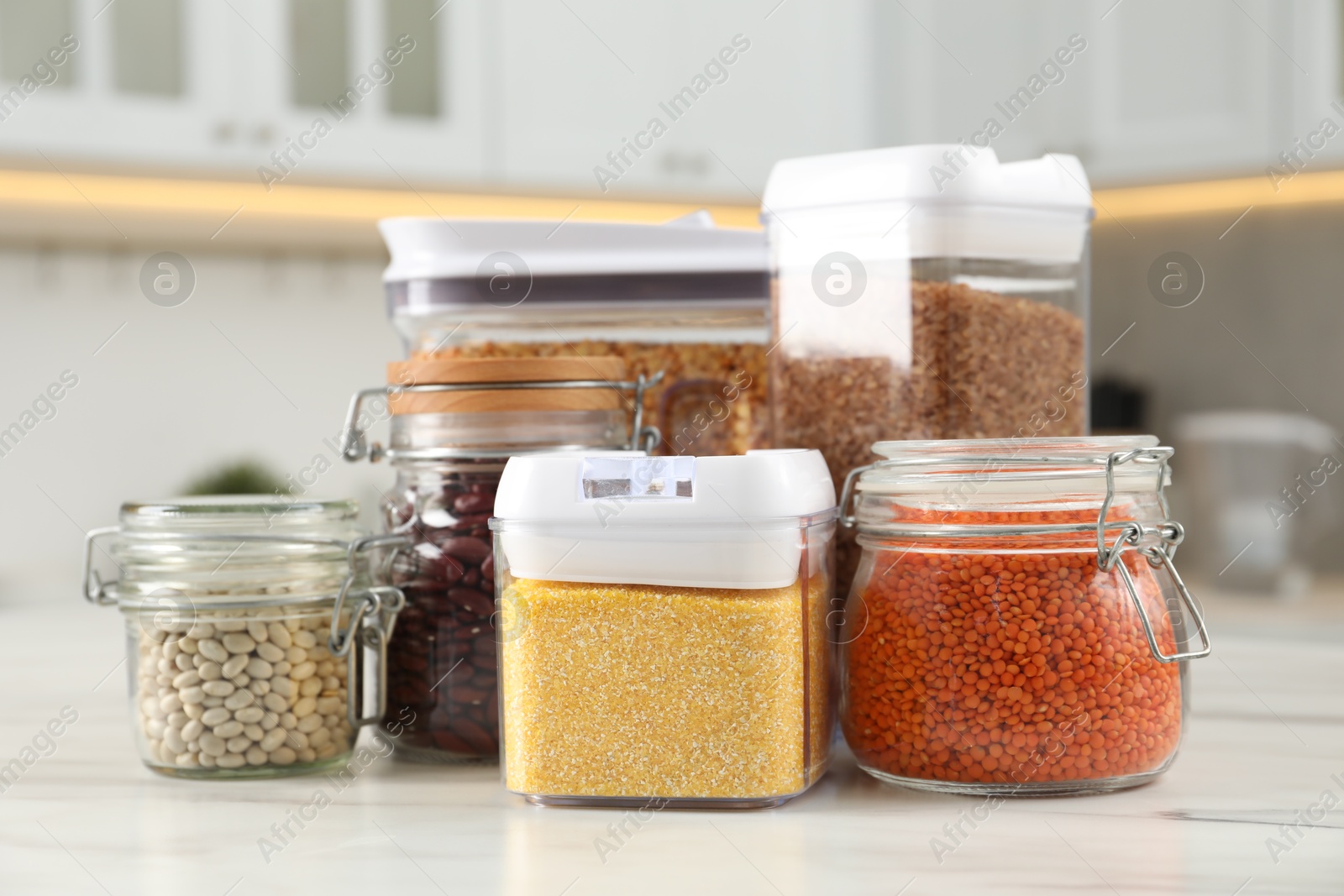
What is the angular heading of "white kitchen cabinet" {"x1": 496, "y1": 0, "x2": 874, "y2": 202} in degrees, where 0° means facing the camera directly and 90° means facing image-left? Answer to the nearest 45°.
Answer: approximately 0°

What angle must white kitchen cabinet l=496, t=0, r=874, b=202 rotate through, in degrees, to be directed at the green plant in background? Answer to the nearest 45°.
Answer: approximately 90° to its right

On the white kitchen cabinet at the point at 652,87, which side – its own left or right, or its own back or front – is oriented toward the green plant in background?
right

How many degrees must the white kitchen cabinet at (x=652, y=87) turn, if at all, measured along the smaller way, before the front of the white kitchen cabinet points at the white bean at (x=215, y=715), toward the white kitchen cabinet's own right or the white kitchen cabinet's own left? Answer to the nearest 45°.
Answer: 0° — it already faces it

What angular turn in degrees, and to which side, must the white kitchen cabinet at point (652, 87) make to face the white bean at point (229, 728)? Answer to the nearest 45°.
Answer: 0° — it already faces it

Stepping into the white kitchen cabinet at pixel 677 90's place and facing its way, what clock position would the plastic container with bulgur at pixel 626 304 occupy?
The plastic container with bulgur is roughly at 12 o'clock from the white kitchen cabinet.
